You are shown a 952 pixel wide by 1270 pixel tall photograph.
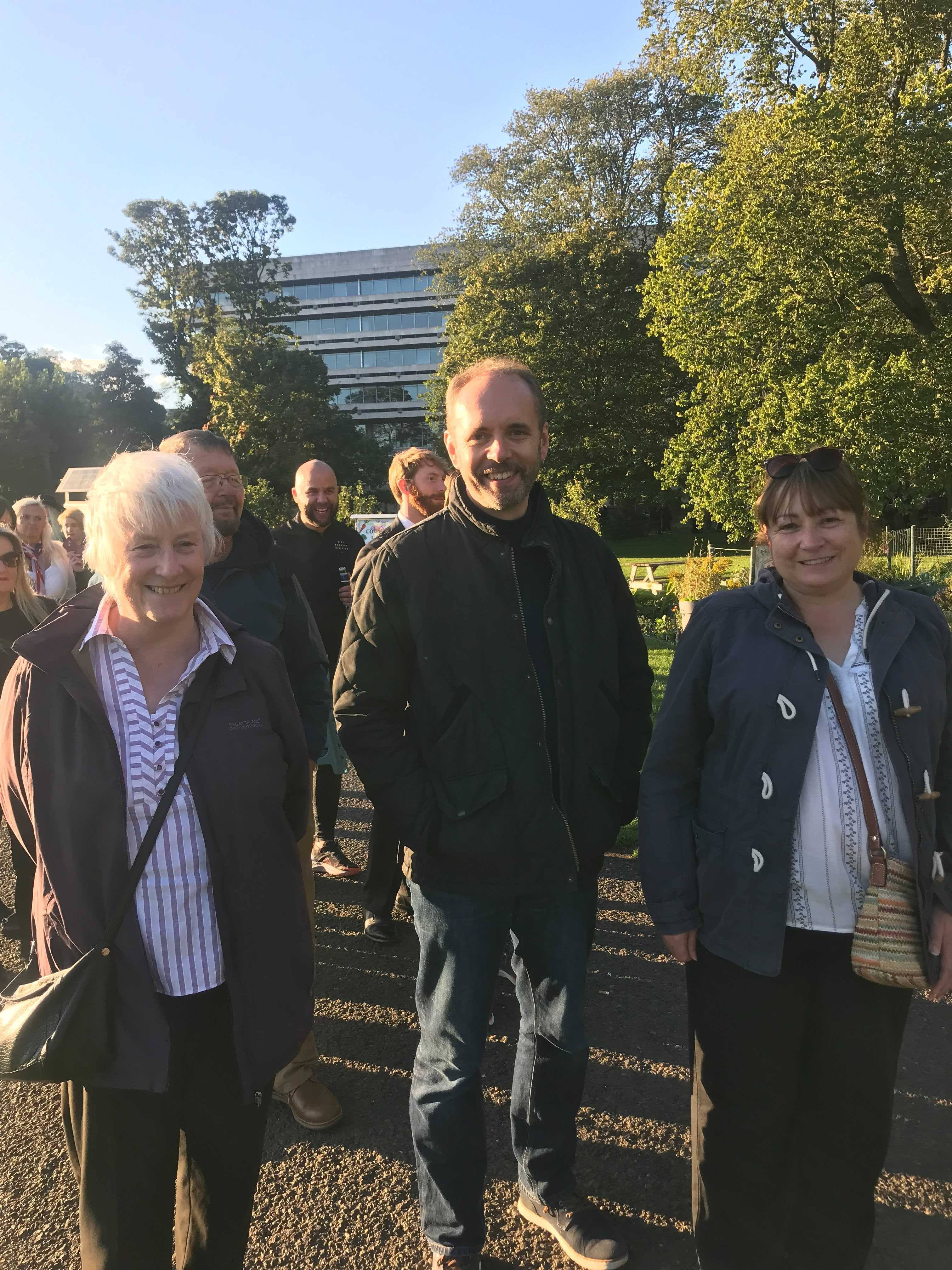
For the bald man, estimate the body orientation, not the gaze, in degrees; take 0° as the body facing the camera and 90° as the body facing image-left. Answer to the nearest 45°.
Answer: approximately 0°

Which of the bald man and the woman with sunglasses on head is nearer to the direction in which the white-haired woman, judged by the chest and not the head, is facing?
the woman with sunglasses on head

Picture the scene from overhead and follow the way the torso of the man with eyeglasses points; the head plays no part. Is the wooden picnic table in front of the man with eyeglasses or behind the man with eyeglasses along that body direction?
behind

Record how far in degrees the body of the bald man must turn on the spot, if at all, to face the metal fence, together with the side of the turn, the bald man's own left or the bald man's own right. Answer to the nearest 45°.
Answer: approximately 135° to the bald man's own left

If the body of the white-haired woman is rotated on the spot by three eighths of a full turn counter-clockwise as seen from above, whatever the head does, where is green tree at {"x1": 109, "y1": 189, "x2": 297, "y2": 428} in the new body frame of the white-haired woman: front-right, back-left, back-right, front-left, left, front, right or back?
front-left

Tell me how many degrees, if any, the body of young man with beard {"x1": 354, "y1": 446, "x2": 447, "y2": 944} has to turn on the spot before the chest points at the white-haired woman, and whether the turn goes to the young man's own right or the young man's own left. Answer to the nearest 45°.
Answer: approximately 45° to the young man's own right

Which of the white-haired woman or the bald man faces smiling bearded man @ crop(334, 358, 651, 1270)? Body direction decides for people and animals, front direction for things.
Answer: the bald man

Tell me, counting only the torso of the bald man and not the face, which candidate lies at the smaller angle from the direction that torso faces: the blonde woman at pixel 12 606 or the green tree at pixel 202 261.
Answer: the blonde woman

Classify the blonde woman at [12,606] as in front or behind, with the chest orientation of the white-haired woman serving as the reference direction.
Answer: behind
